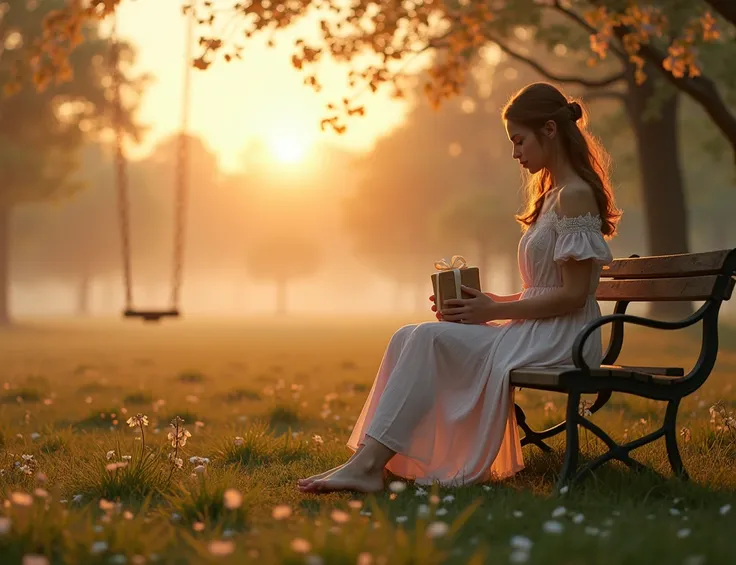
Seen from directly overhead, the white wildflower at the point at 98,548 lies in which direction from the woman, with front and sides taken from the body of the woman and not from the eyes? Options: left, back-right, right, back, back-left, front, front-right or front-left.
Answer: front-left

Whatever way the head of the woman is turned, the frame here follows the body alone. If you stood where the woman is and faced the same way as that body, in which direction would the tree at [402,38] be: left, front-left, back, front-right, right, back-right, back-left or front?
right

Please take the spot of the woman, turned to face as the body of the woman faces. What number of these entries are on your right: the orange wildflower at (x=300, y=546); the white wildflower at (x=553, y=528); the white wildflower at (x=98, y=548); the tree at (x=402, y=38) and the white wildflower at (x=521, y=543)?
1

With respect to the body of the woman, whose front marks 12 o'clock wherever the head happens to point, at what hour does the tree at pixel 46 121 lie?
The tree is roughly at 2 o'clock from the woman.

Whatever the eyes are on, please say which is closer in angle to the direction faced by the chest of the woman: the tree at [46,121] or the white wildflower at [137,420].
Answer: the white wildflower

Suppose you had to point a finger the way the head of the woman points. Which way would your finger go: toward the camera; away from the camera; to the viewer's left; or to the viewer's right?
to the viewer's left

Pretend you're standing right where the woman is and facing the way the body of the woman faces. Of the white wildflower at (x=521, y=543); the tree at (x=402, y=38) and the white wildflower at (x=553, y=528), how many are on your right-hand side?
1

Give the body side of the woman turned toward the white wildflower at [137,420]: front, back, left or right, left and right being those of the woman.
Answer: front

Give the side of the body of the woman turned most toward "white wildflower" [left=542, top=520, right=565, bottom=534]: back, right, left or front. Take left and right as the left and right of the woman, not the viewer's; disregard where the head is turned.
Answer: left

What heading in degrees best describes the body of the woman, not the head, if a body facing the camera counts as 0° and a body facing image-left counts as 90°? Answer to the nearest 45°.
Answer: approximately 90°

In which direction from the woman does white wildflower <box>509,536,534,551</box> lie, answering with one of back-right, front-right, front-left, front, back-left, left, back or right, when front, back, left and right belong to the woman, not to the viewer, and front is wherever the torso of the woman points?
left

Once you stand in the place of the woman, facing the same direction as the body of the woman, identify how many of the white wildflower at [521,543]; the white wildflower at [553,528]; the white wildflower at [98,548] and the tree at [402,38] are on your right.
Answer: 1
